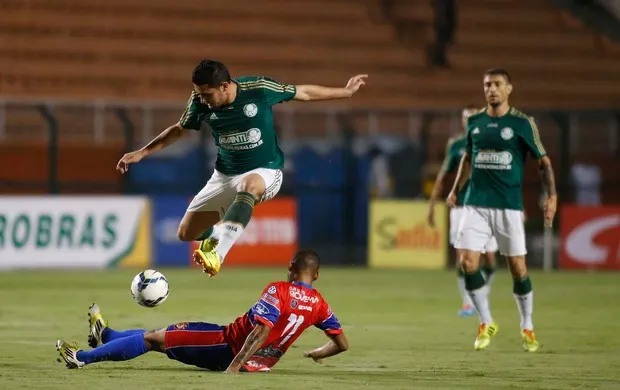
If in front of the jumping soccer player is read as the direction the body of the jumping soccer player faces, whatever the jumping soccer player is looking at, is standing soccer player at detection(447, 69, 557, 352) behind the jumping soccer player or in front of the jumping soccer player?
behind

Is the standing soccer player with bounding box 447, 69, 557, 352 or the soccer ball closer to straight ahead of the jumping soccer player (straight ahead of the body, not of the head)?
the soccer ball

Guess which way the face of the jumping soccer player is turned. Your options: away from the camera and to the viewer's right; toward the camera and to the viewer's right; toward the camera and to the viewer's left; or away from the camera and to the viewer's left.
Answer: toward the camera and to the viewer's left

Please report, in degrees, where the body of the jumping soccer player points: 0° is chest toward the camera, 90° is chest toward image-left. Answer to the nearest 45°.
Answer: approximately 45°

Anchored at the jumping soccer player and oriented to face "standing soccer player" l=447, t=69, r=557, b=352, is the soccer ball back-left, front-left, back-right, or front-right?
back-right

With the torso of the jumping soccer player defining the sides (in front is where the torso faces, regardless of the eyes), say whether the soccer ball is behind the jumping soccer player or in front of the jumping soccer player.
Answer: in front
